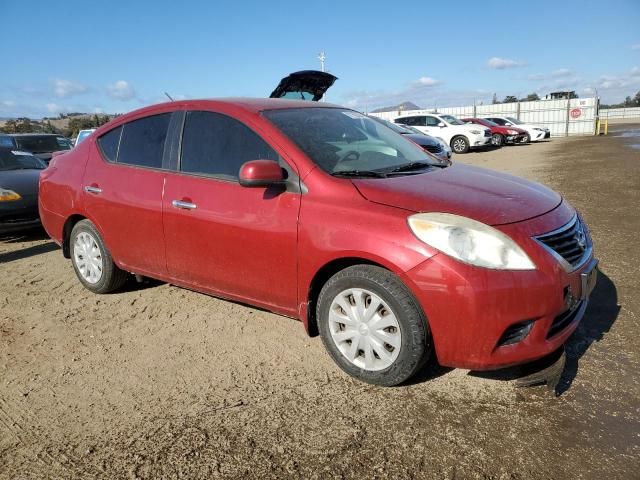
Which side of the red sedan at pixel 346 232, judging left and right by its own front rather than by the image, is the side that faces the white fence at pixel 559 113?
left

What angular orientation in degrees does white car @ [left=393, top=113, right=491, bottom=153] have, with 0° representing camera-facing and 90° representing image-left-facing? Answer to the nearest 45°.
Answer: approximately 315°

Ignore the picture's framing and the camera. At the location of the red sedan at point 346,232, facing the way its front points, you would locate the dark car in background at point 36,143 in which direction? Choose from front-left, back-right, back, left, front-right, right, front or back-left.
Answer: back

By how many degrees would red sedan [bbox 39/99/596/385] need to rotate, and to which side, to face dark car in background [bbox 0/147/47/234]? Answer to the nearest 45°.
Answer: approximately 180°

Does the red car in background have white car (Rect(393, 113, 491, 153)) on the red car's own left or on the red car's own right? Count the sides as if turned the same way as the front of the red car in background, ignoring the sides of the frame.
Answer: on the red car's own right

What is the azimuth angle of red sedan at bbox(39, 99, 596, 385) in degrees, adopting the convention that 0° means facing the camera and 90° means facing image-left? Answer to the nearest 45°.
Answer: approximately 315°
